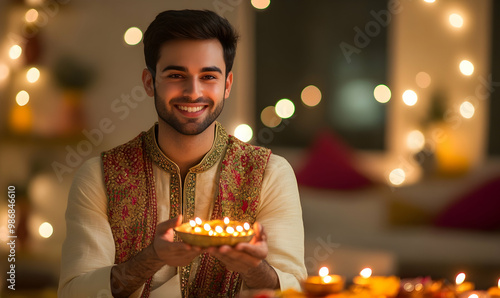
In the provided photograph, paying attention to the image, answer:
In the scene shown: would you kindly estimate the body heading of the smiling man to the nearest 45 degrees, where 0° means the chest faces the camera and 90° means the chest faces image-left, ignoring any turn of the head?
approximately 0°

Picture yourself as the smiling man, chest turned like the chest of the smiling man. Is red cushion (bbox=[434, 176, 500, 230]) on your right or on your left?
on your left

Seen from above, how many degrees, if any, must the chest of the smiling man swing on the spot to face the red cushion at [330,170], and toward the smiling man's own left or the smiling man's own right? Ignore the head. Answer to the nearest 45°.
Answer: approximately 135° to the smiling man's own left
